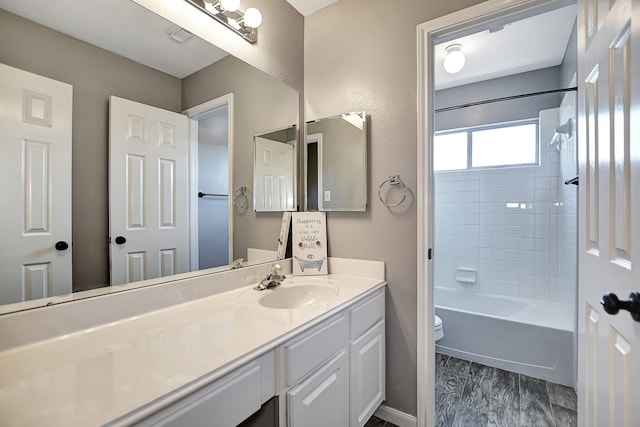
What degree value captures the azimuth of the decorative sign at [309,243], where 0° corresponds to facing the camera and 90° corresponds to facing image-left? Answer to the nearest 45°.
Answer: approximately 0°

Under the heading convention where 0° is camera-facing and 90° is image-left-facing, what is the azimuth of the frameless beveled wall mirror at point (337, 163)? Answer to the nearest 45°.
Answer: approximately 45°

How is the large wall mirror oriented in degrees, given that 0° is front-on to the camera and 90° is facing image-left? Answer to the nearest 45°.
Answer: approximately 315°

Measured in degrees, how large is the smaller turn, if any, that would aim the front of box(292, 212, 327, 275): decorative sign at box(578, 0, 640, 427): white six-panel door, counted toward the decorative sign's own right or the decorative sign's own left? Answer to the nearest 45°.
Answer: approximately 45° to the decorative sign's own left

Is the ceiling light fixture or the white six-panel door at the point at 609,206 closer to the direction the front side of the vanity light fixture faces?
the white six-panel door

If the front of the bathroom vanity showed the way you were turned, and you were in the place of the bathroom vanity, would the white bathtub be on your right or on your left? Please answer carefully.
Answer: on your left

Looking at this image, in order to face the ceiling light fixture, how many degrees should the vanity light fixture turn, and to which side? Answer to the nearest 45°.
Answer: approximately 45° to its left

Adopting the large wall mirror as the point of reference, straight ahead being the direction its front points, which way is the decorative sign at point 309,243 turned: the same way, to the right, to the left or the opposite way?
to the right

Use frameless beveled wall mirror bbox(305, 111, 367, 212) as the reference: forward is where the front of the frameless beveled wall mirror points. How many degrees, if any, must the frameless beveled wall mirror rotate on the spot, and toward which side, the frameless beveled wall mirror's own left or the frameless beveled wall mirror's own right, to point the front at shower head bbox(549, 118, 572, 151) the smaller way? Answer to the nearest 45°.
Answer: approximately 135° to the frameless beveled wall mirror's own left

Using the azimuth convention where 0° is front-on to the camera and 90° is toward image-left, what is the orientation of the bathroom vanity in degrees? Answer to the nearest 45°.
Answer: approximately 315°
